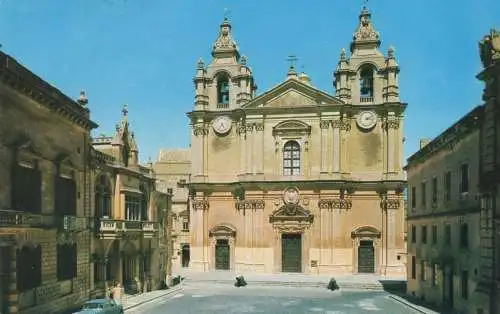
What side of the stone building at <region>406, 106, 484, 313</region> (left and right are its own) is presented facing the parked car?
front

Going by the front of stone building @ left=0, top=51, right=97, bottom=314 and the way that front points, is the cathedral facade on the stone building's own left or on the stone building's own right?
on the stone building's own left

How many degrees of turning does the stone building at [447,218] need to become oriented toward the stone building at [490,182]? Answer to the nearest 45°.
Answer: approximately 45° to its left

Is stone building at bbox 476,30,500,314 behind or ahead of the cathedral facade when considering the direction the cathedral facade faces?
ahead

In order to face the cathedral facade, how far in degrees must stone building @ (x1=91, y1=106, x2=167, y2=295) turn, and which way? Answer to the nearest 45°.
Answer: approximately 90° to its left

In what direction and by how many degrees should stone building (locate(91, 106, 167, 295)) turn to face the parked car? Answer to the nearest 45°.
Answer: approximately 45° to its right

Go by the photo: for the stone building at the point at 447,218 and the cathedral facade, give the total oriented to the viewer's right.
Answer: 0

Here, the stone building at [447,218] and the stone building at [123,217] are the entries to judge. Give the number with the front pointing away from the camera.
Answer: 0

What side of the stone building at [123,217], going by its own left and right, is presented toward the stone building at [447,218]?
front
